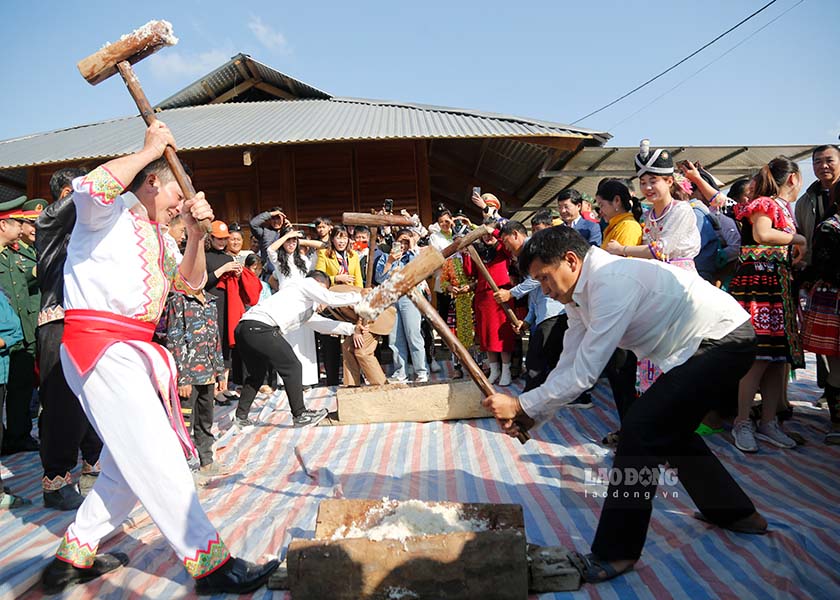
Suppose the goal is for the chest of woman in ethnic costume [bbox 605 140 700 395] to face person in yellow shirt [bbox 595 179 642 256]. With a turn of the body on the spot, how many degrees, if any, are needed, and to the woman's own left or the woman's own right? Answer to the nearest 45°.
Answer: approximately 90° to the woman's own right

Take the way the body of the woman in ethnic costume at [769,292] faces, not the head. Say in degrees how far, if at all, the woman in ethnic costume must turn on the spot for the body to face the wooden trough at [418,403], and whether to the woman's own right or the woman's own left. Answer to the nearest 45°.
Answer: approximately 180°

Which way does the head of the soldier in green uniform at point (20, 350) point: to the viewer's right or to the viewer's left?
to the viewer's right

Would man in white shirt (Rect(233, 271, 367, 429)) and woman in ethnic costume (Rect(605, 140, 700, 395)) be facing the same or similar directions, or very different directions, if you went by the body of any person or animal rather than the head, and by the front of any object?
very different directions

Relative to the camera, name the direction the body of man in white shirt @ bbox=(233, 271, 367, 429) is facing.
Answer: to the viewer's right

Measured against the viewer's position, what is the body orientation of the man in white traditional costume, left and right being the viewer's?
facing to the right of the viewer

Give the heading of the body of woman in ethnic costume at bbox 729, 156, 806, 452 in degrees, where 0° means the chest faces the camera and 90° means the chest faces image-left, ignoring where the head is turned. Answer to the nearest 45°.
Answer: approximately 270°
